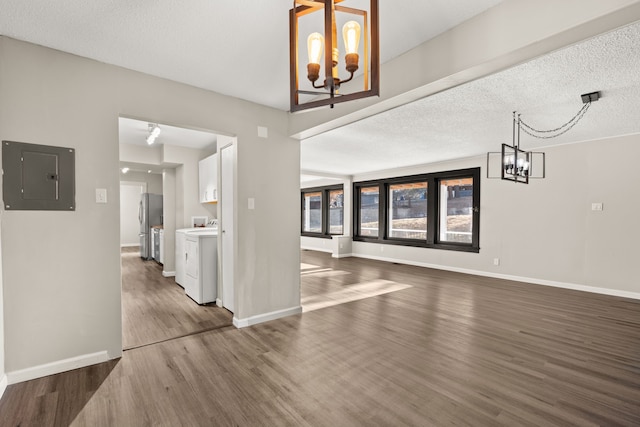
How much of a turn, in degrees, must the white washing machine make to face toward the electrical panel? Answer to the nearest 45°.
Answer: approximately 90° to its left

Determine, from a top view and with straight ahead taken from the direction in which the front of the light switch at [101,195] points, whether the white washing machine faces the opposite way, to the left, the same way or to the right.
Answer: to the right

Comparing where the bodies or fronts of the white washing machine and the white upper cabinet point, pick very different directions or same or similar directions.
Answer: same or similar directions

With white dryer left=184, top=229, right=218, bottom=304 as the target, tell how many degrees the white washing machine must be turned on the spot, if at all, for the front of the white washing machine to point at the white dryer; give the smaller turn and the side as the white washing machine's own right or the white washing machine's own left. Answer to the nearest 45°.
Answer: approximately 90° to the white washing machine's own left

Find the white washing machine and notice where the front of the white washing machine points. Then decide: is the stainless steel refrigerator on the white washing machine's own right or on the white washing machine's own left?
on the white washing machine's own right

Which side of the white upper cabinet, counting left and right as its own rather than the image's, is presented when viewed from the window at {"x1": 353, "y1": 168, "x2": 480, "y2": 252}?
back

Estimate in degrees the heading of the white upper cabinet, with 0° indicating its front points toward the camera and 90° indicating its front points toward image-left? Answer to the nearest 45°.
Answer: approximately 90°

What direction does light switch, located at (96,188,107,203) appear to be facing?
toward the camera
